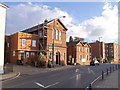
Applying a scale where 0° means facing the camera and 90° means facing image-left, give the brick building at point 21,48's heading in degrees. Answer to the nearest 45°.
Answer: approximately 315°

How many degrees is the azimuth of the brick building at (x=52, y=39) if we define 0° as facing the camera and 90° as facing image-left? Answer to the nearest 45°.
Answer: approximately 315°
